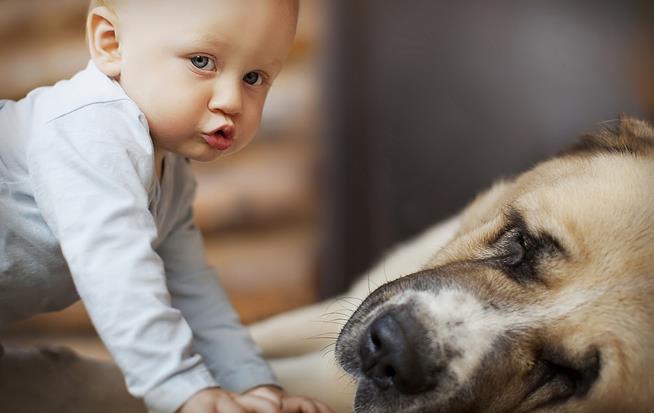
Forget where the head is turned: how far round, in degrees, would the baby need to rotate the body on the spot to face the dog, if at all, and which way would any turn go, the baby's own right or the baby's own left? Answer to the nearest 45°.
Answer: approximately 45° to the baby's own left

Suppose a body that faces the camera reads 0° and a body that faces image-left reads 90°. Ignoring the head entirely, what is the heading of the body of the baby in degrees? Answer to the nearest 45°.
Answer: approximately 315°
